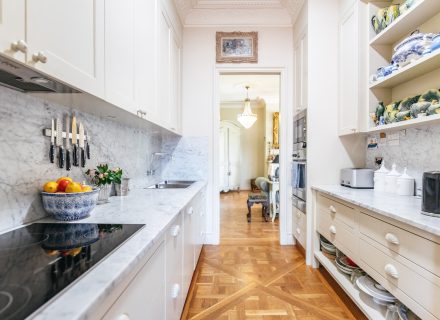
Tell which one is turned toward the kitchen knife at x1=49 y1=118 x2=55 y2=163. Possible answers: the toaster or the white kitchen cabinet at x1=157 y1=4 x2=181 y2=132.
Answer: the toaster

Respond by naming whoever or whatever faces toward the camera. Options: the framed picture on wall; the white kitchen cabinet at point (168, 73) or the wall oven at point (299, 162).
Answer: the framed picture on wall

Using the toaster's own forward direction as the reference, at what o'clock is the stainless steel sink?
The stainless steel sink is roughly at 1 o'clock from the toaster.

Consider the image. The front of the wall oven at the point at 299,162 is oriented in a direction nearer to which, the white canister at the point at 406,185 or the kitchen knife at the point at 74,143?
the kitchen knife

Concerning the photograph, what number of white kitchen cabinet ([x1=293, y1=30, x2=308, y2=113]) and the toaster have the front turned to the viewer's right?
0

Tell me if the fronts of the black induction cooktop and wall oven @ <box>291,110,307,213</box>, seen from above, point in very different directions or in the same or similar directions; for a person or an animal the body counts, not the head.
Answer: very different directions

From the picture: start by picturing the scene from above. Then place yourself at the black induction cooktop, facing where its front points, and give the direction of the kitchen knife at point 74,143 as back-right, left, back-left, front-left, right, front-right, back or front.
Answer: back-left

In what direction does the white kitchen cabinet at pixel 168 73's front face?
to the viewer's right

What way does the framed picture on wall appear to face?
toward the camera

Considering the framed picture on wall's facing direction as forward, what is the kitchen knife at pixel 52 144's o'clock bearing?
The kitchen knife is roughly at 1 o'clock from the framed picture on wall.

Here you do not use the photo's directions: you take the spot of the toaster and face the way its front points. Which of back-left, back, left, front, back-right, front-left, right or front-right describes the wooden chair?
right

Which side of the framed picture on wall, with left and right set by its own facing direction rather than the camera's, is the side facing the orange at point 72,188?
front

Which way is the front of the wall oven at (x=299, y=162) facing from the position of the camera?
facing to the left of the viewer

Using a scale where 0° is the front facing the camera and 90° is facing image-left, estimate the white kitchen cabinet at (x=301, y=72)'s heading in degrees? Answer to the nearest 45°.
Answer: approximately 90°

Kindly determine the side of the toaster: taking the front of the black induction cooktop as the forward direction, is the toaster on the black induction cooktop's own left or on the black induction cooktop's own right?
on the black induction cooktop's own left
